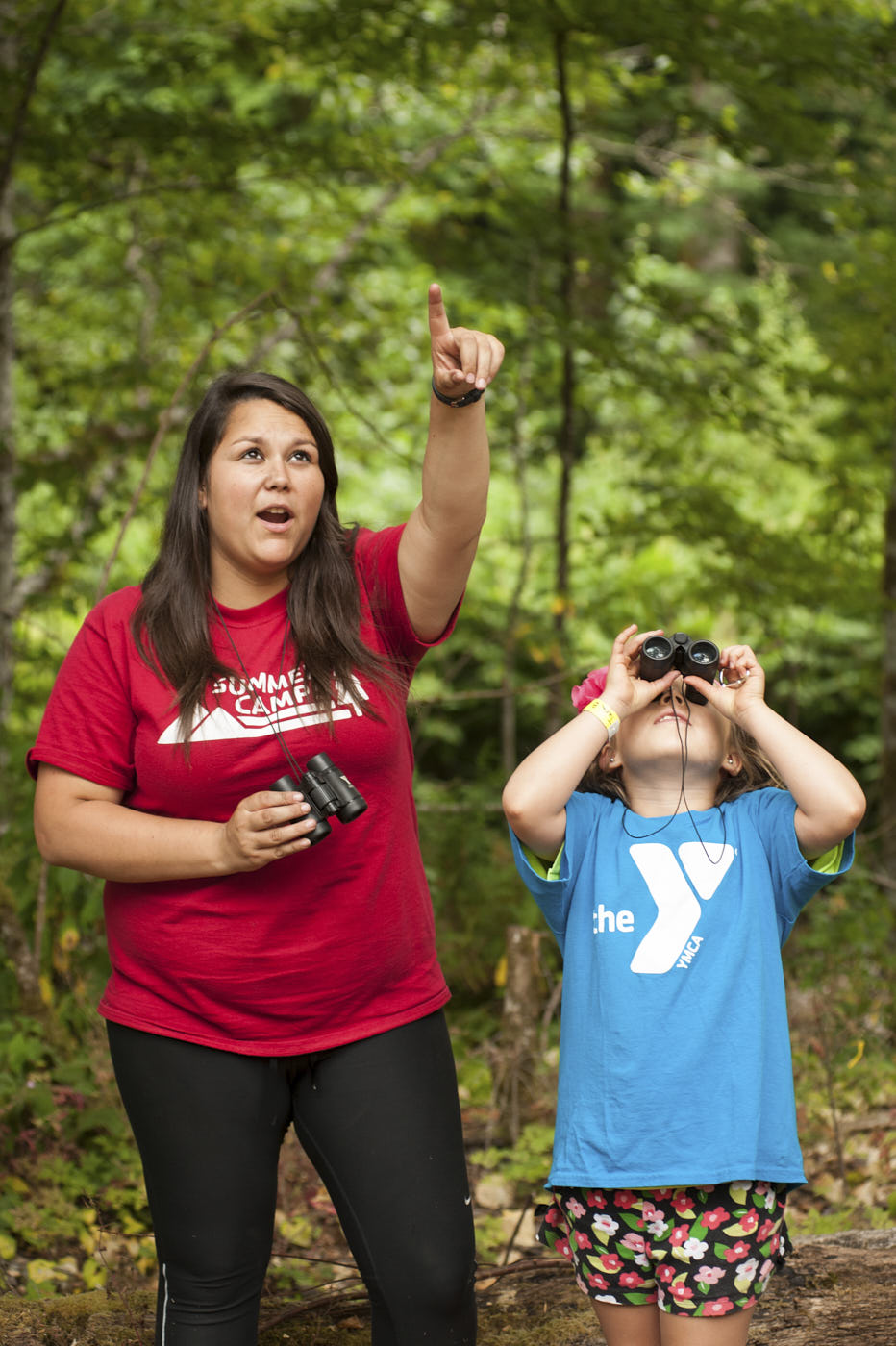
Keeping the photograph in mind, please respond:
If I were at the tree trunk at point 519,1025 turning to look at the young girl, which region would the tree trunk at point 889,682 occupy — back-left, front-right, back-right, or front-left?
back-left

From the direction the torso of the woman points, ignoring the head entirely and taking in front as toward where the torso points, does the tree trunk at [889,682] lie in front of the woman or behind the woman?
behind

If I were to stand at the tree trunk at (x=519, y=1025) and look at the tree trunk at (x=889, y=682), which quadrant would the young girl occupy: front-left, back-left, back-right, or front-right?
back-right

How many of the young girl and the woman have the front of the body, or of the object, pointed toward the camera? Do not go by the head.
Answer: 2

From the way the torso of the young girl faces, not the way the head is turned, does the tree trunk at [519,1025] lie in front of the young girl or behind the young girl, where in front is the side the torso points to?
behind

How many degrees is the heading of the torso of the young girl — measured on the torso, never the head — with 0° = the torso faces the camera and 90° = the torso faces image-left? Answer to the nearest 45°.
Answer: approximately 0°

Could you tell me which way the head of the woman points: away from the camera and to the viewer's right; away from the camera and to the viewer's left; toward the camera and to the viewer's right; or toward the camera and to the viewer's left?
toward the camera and to the viewer's right

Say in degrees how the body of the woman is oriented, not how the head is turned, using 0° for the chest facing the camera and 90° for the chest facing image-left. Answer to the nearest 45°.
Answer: approximately 0°
